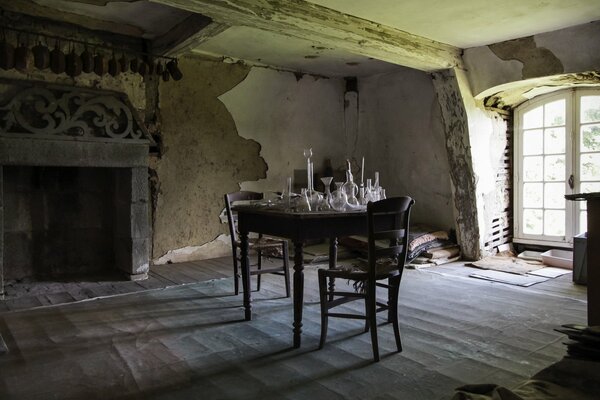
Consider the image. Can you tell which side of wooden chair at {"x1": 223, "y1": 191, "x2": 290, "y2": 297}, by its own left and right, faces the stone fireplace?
back

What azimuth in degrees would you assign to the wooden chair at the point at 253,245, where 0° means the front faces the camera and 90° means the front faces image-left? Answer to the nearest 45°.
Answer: approximately 315°

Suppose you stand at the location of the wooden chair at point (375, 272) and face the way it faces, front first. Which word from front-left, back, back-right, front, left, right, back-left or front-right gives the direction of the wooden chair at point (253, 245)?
front

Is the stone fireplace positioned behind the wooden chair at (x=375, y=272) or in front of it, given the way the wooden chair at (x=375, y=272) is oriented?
in front

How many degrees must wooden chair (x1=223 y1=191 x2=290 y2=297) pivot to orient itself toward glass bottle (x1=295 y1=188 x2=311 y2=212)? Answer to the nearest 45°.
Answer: approximately 45° to its right

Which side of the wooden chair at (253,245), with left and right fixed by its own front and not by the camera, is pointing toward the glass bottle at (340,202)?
front

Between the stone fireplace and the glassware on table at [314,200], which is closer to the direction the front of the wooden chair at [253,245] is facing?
the glassware on table

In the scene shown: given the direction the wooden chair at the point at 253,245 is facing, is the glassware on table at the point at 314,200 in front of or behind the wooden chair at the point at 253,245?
in front

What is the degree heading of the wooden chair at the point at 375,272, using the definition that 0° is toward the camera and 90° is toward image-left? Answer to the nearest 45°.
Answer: approximately 135°

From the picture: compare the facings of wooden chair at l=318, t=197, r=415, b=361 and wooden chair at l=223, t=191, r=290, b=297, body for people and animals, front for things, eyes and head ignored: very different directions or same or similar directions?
very different directions

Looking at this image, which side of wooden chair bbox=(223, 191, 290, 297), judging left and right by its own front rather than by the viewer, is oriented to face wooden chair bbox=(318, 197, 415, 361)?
front
